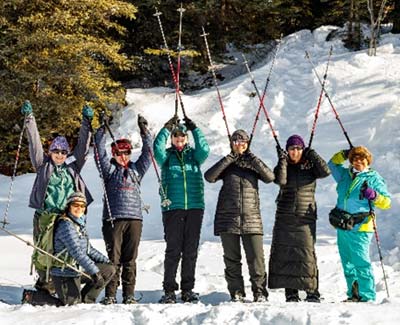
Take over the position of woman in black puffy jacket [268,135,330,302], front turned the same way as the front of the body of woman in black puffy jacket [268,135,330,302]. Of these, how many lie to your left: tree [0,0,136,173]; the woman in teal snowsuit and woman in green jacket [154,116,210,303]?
1

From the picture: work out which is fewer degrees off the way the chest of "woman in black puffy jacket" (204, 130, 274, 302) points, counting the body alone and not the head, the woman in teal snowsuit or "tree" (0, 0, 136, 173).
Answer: the woman in teal snowsuit

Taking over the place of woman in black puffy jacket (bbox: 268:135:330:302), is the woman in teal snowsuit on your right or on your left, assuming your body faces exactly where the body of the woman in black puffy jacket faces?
on your left

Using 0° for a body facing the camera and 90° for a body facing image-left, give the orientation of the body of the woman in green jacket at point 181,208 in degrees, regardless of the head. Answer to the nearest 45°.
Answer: approximately 0°

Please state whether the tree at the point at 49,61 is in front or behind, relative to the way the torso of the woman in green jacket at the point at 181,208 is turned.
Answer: behind

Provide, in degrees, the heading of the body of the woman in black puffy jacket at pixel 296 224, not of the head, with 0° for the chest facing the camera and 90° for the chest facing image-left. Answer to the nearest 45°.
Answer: approximately 0°

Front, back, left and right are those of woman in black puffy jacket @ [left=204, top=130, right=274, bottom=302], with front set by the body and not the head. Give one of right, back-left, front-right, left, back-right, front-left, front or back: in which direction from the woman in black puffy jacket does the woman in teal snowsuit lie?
left

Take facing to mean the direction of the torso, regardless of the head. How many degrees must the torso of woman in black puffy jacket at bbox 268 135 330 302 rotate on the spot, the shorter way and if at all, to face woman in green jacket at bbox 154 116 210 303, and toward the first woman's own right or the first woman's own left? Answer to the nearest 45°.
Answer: approximately 90° to the first woman's own right

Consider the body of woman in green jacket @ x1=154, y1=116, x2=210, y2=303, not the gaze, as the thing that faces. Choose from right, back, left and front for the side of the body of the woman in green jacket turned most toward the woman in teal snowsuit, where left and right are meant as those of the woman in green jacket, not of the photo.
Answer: left

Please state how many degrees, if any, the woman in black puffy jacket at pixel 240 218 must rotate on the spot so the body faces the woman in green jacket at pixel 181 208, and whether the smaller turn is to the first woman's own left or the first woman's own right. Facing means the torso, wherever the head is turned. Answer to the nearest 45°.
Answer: approximately 90° to the first woman's own right
